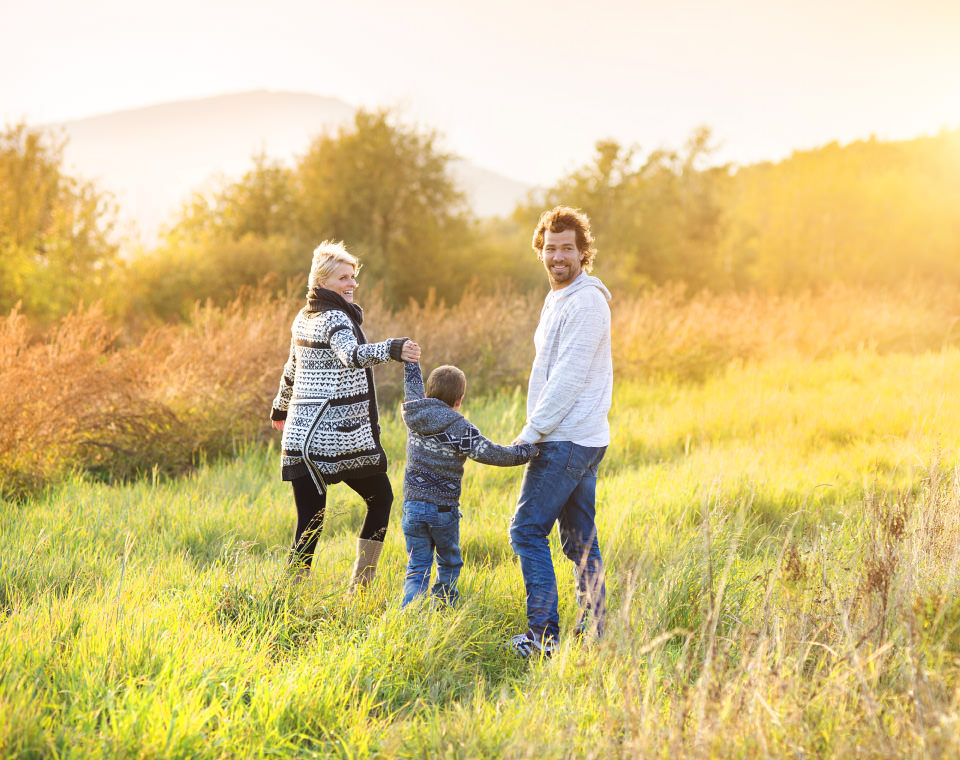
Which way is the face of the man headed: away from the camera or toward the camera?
toward the camera

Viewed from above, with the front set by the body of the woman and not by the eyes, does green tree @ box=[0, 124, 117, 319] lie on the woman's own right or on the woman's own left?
on the woman's own left

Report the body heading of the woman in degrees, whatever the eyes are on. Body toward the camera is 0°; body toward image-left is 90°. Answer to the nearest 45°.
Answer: approximately 225°

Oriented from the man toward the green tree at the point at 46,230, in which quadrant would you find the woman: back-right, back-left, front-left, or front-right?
front-left

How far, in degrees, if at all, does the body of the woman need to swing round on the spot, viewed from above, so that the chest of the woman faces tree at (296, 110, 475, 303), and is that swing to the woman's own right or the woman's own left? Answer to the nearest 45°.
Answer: approximately 45° to the woman's own left

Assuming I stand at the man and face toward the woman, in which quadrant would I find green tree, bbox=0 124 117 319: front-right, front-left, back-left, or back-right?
front-right

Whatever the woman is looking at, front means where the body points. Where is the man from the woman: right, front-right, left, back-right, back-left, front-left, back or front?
right

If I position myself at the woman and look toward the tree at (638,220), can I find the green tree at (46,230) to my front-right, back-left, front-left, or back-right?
front-left

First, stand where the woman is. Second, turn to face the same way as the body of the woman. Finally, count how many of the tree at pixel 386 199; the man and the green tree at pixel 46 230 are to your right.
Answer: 1

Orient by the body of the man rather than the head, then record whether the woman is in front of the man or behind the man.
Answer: in front
